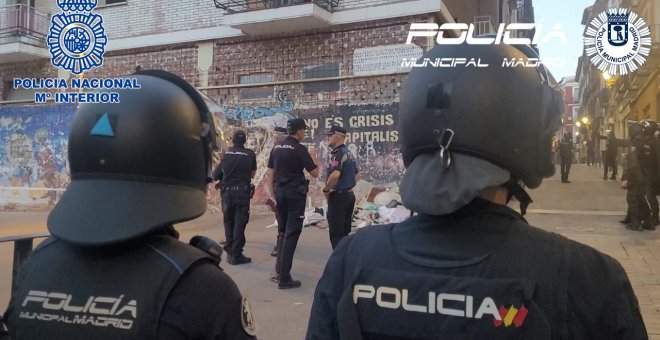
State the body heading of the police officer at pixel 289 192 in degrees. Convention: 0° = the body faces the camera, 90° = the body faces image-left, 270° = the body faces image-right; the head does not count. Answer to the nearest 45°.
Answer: approximately 225°

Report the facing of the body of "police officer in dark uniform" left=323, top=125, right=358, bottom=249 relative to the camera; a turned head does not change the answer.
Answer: to the viewer's left

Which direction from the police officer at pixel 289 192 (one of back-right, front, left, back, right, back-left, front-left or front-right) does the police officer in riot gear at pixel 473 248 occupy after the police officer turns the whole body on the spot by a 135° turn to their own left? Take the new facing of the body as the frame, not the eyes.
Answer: left

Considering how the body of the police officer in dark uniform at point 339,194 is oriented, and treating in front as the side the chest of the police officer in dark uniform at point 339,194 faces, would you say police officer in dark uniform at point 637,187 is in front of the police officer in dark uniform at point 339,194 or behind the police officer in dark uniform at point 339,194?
behind

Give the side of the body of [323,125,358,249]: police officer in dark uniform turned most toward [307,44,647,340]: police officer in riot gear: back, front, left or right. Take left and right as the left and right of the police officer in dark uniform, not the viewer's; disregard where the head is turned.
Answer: left

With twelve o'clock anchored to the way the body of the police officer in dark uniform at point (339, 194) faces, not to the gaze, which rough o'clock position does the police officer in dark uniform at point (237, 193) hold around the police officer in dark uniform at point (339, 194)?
the police officer in dark uniform at point (237, 193) is roughly at 1 o'clock from the police officer in dark uniform at point (339, 194).

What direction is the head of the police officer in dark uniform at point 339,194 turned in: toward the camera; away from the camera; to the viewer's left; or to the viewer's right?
to the viewer's left

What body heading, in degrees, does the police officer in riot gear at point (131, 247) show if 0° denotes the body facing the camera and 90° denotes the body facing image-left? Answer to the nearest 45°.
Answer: approximately 225°

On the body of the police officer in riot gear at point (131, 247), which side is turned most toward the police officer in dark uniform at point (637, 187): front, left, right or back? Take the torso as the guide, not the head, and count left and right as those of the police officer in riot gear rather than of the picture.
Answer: front

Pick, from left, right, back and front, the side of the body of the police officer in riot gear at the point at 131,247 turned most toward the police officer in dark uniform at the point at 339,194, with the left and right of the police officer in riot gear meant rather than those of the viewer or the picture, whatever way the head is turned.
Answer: front
